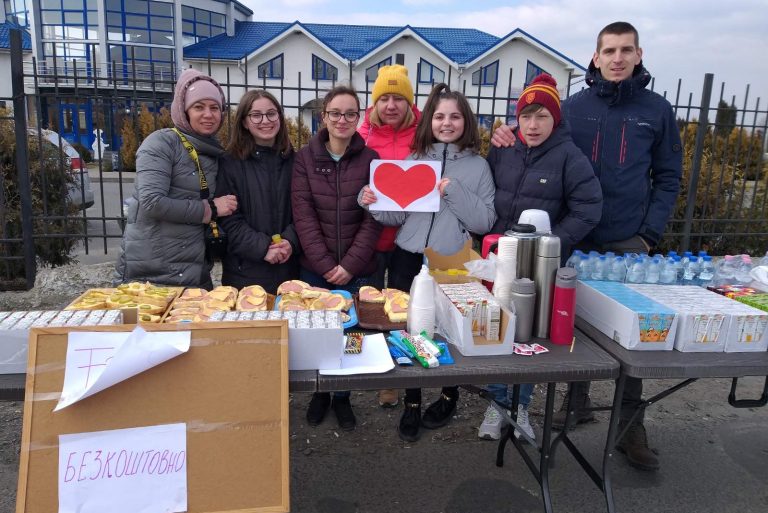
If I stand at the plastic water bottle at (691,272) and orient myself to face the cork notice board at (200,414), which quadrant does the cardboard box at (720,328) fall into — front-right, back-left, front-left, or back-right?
front-left

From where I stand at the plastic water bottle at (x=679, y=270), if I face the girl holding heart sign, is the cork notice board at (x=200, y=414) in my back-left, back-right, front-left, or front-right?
front-left

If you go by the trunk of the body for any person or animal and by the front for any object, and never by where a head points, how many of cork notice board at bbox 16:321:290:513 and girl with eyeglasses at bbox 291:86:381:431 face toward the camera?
2

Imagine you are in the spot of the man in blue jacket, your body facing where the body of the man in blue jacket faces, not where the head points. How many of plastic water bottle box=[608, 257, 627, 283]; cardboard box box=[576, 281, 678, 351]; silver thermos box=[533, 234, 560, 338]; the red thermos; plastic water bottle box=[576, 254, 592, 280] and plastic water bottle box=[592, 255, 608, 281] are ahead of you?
6

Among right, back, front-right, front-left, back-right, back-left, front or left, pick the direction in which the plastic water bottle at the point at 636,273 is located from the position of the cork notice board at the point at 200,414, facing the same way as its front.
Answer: left

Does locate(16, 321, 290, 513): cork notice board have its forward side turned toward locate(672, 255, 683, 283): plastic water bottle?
no

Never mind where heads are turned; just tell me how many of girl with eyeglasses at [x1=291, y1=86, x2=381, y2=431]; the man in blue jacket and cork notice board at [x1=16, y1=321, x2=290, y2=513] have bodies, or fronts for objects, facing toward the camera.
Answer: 3

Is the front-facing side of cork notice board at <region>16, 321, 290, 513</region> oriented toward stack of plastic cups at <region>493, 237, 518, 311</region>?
no

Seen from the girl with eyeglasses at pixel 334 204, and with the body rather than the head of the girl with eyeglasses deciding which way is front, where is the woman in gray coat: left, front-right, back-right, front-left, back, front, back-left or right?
right

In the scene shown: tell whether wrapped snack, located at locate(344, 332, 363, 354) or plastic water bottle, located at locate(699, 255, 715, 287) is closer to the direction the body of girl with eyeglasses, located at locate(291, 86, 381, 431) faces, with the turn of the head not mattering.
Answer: the wrapped snack

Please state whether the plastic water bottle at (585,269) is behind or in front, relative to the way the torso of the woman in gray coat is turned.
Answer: in front

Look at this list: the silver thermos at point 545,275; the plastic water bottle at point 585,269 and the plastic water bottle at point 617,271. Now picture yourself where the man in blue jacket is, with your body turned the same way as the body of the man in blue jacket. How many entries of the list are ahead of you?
3

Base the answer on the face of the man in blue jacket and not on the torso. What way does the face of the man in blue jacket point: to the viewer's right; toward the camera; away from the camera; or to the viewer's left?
toward the camera

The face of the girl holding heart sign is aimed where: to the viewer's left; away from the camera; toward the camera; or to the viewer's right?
toward the camera

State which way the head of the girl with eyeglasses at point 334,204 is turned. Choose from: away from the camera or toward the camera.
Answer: toward the camera

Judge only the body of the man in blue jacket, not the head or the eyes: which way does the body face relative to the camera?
toward the camera

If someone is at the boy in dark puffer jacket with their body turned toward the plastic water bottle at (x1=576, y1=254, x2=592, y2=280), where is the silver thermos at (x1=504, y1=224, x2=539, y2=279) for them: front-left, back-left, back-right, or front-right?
front-right

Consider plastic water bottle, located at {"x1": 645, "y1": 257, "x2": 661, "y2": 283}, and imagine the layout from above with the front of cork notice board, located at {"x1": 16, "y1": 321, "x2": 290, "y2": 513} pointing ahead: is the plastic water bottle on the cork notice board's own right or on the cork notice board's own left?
on the cork notice board's own left

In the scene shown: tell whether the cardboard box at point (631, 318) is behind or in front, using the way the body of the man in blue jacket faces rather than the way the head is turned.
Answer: in front

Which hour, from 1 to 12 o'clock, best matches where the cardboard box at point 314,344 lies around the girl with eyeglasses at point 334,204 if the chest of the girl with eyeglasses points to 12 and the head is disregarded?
The cardboard box is roughly at 12 o'clock from the girl with eyeglasses.
